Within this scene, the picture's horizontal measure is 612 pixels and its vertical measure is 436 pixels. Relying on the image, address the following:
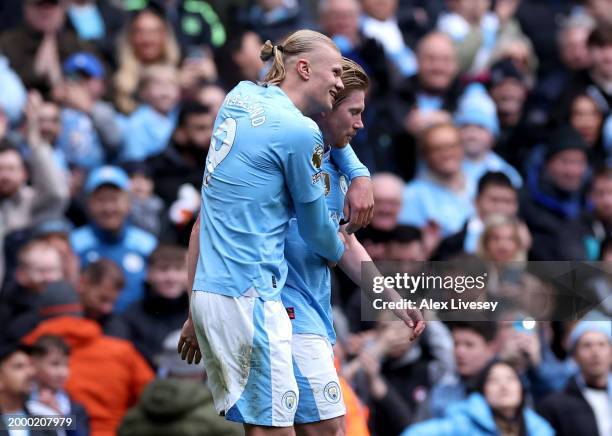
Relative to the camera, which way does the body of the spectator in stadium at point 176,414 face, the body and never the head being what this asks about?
away from the camera

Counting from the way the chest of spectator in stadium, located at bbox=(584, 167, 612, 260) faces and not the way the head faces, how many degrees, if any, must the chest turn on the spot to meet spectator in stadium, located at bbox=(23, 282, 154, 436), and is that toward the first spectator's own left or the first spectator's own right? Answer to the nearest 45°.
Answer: approximately 45° to the first spectator's own right

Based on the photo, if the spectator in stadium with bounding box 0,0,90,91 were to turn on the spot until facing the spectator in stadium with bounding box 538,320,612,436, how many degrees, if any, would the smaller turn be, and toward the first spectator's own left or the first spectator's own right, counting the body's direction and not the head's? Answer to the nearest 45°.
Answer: approximately 45° to the first spectator's own left

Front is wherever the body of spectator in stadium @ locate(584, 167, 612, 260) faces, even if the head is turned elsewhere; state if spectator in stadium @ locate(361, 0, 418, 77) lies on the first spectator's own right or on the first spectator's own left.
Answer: on the first spectator's own right
